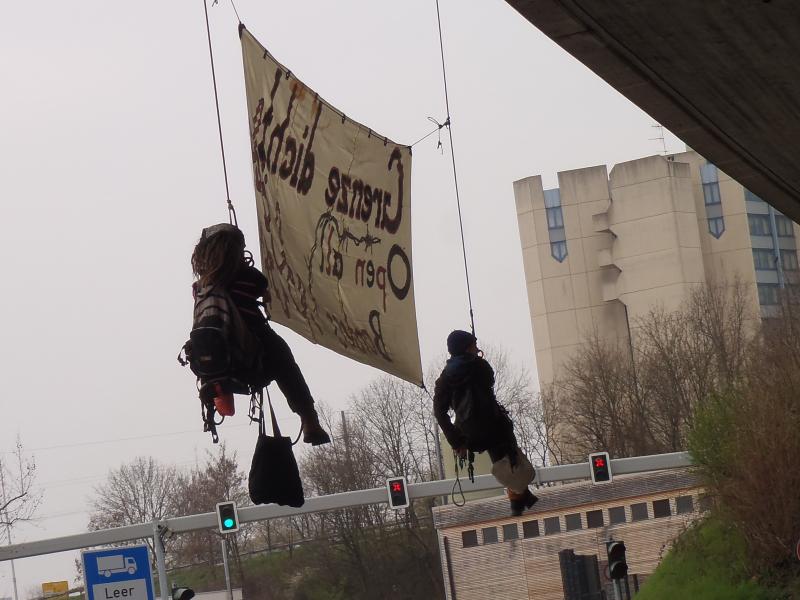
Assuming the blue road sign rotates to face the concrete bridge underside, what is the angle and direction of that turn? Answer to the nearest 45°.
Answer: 0° — it already faces it

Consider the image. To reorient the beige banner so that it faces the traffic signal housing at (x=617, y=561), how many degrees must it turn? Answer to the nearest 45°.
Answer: approximately 45° to its right

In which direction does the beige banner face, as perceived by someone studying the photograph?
facing away from the viewer and to the left of the viewer

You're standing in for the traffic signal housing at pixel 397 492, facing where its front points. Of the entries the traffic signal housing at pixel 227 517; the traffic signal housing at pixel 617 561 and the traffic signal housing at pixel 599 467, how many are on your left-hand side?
2

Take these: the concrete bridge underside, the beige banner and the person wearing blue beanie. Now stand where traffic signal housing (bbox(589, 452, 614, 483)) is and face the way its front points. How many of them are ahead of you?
3

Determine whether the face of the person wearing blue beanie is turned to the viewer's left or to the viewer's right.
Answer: to the viewer's right

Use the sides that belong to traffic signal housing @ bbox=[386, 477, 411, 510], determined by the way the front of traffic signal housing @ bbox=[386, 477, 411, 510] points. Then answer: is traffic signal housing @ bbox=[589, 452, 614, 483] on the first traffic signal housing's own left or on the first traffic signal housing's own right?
on the first traffic signal housing's own left

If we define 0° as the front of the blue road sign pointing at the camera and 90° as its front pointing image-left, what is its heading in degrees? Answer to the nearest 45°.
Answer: approximately 0°
